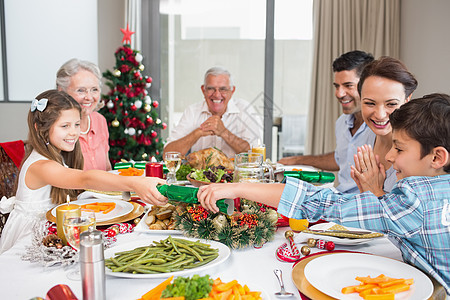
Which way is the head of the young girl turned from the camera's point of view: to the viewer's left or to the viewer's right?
to the viewer's right

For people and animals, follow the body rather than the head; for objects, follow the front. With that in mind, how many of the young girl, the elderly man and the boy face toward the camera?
1

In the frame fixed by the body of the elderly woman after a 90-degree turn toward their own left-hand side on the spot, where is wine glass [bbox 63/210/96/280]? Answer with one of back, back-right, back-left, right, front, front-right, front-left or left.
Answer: back-right

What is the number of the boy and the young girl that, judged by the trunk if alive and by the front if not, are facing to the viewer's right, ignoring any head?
1

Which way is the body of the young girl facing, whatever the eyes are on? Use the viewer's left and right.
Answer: facing to the right of the viewer

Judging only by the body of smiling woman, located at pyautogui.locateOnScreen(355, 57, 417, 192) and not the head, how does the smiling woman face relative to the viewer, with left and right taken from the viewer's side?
facing the viewer and to the left of the viewer

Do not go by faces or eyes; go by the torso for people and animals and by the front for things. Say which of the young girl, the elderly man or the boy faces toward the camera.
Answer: the elderly man

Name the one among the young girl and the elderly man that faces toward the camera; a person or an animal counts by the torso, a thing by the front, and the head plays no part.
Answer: the elderly man

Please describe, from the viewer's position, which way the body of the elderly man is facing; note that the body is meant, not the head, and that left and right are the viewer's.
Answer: facing the viewer

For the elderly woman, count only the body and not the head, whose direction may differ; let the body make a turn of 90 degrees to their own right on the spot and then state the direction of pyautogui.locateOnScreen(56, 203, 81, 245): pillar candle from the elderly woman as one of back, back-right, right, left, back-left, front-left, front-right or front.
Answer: front-left

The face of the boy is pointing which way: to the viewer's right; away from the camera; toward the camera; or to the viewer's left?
to the viewer's left

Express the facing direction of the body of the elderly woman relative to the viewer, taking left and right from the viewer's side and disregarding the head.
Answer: facing the viewer and to the right of the viewer

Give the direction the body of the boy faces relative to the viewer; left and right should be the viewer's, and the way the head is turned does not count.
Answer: facing to the left of the viewer

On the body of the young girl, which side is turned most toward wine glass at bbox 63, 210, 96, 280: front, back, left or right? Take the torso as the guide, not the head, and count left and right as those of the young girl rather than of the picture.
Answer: right

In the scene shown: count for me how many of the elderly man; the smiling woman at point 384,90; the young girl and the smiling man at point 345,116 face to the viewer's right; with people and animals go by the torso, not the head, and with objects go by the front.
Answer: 1
